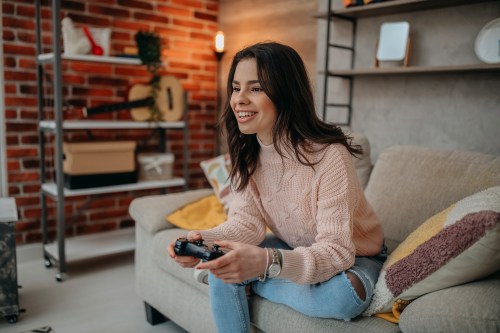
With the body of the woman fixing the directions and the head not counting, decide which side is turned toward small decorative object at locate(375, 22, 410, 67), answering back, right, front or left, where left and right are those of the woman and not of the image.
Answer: back

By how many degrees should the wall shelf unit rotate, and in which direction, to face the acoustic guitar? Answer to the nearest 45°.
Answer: approximately 45° to its right

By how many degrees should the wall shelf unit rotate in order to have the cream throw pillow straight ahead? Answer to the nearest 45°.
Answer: approximately 45° to its left

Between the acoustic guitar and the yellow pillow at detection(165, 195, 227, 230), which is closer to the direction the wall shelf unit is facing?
the yellow pillow
